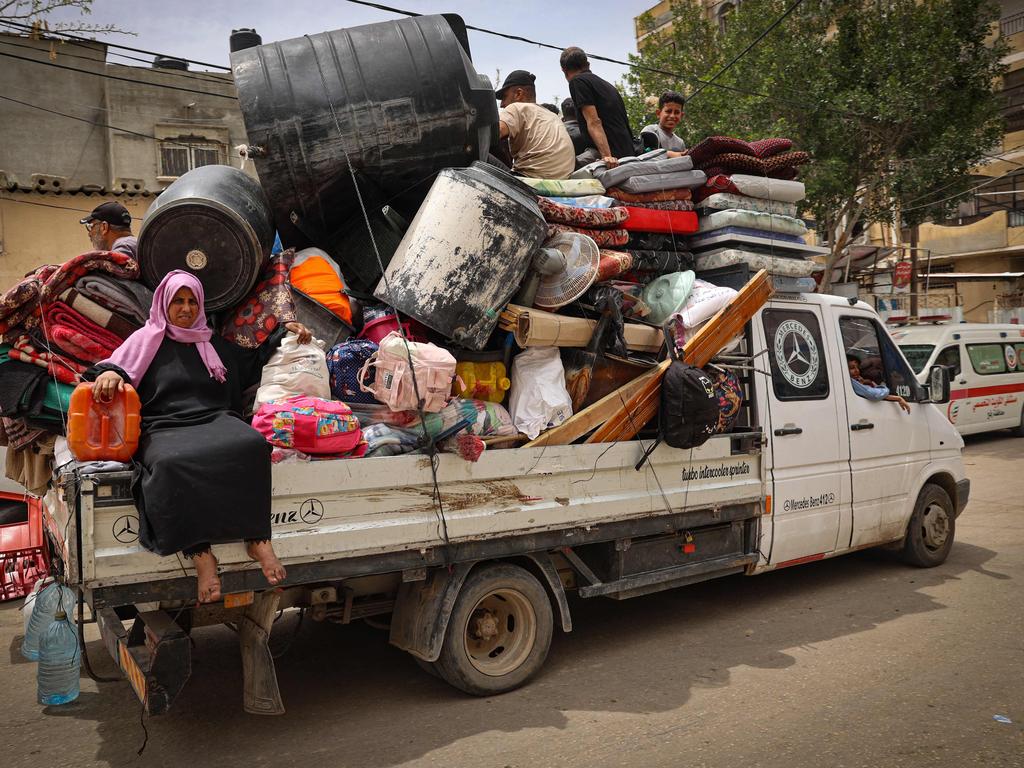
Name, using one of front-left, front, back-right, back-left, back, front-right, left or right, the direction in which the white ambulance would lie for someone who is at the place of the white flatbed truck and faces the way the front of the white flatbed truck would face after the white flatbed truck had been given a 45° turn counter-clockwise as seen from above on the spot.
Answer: front-right

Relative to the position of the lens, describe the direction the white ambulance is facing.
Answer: facing the viewer and to the left of the viewer

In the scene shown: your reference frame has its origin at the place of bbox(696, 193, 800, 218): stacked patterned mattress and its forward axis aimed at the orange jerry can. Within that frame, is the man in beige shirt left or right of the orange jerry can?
right

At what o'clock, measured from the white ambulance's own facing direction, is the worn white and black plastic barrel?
The worn white and black plastic barrel is roughly at 11 o'clock from the white ambulance.

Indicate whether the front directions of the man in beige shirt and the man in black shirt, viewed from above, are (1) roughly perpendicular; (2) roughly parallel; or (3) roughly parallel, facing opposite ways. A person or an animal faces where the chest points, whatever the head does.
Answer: roughly parallel

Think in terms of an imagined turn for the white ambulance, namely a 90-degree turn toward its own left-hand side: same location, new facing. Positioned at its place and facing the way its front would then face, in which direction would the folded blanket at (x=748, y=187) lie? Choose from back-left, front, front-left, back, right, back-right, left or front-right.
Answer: front-right

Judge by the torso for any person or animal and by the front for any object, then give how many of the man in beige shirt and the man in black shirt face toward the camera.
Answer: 0
